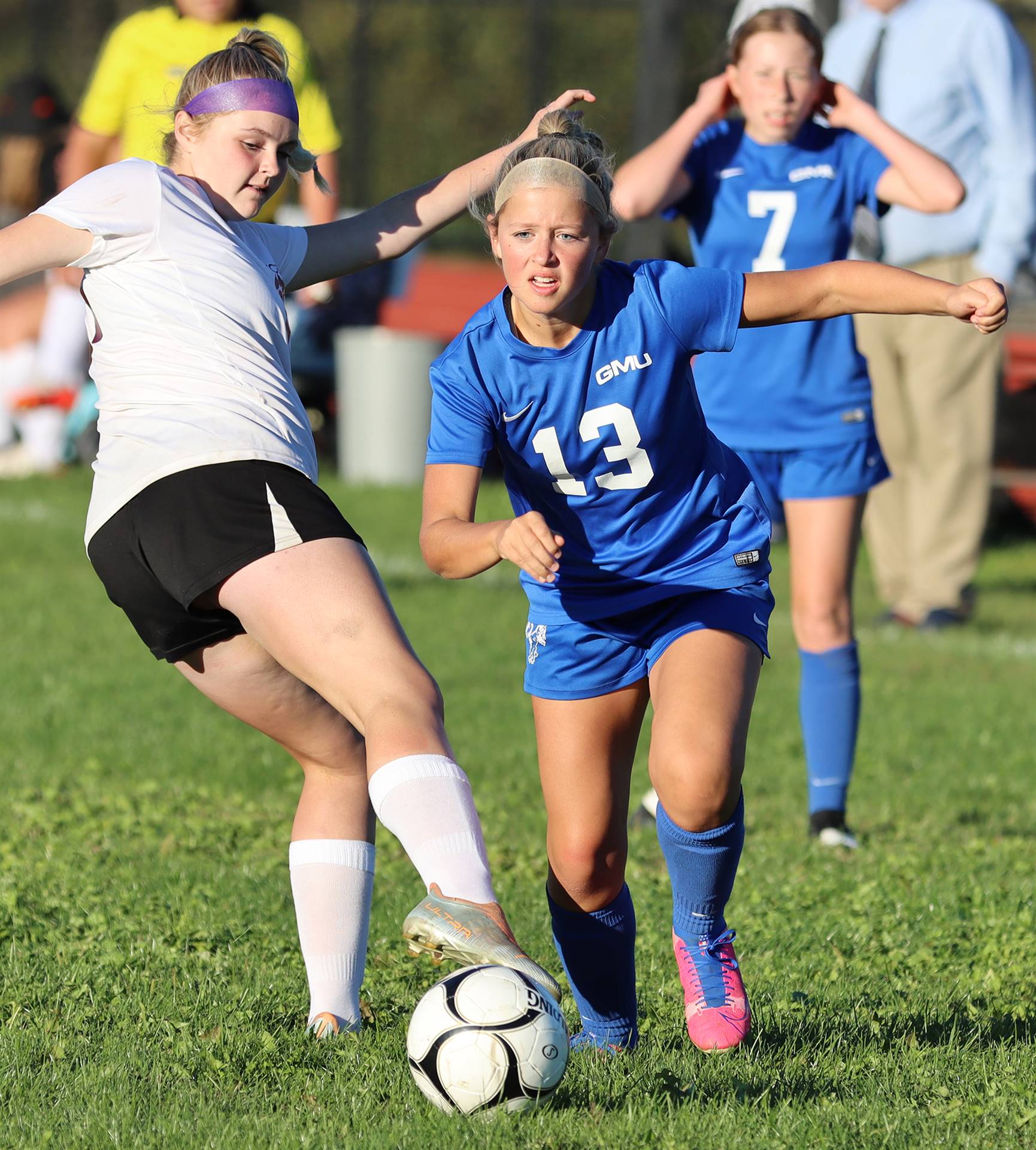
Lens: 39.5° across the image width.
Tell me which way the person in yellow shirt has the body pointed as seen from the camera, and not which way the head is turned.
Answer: toward the camera

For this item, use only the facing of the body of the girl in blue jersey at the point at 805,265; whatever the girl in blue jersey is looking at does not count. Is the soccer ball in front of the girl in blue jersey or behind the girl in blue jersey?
in front

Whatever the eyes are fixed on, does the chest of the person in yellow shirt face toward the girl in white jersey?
yes

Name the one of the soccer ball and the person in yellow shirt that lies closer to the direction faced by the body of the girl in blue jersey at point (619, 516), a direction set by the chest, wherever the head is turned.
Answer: the soccer ball

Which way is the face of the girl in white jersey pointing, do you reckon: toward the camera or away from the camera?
toward the camera

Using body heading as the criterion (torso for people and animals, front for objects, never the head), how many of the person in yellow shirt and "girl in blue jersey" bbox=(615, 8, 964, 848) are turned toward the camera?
2

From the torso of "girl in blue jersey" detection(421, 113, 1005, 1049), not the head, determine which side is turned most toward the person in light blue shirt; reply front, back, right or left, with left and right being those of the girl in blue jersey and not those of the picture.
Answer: back

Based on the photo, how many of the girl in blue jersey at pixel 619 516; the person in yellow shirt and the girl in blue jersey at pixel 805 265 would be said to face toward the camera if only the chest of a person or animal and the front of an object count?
3

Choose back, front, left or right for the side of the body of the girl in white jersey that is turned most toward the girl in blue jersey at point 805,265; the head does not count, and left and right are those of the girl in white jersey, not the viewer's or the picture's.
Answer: left

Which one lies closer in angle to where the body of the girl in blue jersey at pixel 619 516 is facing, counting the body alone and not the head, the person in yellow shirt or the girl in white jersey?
the girl in white jersey

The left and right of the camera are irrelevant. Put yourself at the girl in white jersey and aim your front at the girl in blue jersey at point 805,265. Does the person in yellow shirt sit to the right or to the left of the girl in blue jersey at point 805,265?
left

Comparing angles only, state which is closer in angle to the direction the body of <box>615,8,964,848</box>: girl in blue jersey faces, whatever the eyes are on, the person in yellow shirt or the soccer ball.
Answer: the soccer ball

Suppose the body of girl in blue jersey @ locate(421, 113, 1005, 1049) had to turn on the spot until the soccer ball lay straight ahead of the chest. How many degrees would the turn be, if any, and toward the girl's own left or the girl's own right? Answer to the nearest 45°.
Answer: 0° — they already face it

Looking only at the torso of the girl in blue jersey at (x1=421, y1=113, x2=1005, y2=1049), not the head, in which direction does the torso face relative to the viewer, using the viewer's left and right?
facing the viewer

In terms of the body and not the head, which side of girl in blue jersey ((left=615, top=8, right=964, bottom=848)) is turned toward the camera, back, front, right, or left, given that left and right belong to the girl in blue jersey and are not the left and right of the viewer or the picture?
front
